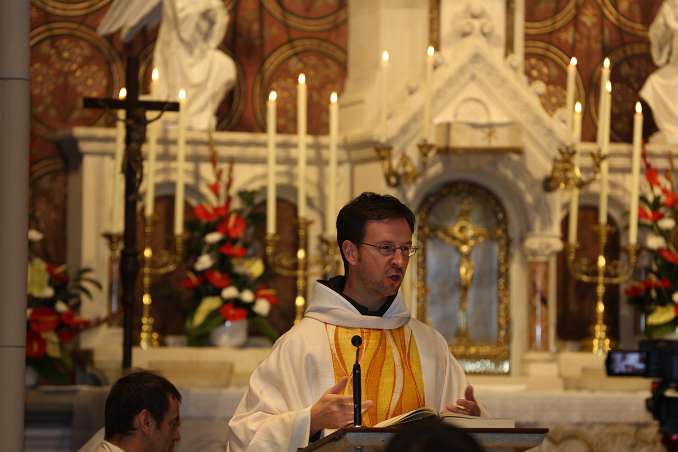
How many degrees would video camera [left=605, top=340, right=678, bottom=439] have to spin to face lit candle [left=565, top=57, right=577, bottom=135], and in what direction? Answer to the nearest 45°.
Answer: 0° — it already faces it

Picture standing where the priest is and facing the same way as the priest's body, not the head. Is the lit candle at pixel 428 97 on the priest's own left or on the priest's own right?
on the priest's own left

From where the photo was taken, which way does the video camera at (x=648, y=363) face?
away from the camera

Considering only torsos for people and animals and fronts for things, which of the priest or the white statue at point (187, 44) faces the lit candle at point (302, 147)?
the white statue

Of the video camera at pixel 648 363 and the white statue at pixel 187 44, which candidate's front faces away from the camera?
the video camera

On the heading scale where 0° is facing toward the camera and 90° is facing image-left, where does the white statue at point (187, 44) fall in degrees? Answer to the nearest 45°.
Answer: approximately 315°

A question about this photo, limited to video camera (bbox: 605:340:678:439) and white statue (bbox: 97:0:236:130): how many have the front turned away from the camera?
1

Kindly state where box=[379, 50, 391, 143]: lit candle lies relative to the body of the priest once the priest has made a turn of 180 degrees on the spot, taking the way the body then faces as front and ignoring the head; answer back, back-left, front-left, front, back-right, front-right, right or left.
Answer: front-right

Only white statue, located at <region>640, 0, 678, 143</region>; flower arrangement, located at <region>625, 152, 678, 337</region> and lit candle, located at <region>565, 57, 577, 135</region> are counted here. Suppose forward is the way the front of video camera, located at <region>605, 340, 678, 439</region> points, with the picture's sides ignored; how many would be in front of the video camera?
3

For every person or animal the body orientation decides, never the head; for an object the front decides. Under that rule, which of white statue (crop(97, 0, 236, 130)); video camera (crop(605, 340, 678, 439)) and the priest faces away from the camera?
the video camera

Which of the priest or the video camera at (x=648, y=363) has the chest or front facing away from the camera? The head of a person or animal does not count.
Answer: the video camera

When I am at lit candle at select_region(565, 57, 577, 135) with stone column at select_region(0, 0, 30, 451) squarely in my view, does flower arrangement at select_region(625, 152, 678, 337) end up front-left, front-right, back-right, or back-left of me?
back-left
